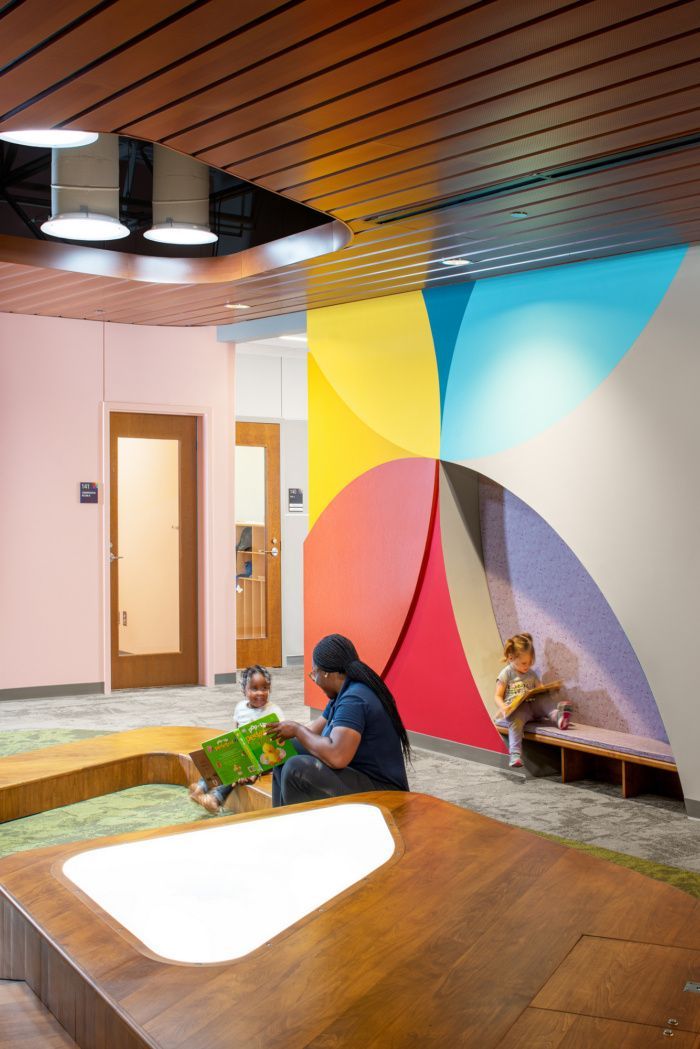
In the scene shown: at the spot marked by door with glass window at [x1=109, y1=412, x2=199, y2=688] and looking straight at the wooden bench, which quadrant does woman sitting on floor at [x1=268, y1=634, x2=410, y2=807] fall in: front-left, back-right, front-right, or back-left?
front-right

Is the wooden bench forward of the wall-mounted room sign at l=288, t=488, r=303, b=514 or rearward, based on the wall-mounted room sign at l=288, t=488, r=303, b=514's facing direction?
forward

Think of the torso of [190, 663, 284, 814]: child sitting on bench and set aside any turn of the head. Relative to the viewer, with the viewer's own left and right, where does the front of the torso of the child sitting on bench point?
facing the viewer and to the left of the viewer

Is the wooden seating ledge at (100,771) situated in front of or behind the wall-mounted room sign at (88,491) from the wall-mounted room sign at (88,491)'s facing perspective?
in front

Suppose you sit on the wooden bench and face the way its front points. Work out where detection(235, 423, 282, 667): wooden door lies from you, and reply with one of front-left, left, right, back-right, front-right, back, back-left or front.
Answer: right

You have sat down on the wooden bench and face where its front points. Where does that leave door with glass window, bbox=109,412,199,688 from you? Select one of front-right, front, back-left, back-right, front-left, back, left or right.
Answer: right

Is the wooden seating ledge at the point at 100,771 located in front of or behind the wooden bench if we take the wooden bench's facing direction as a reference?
in front

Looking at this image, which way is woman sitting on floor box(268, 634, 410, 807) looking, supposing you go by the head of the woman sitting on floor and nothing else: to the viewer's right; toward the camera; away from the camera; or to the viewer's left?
to the viewer's left

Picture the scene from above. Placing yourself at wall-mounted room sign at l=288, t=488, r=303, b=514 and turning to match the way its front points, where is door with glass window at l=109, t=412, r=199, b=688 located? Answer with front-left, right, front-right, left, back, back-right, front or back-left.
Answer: front-right

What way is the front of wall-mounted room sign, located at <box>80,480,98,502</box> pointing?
toward the camera

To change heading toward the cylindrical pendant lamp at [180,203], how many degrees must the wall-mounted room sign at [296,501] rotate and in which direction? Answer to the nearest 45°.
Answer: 0° — it already faces it

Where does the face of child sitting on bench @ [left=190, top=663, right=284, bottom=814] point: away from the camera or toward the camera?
toward the camera

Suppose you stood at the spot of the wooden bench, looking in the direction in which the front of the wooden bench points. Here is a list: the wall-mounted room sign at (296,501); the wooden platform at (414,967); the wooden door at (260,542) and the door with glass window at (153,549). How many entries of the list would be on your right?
3

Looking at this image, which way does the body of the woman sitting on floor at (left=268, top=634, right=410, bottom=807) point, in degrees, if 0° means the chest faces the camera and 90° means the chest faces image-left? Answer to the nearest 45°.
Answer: approximately 90°
